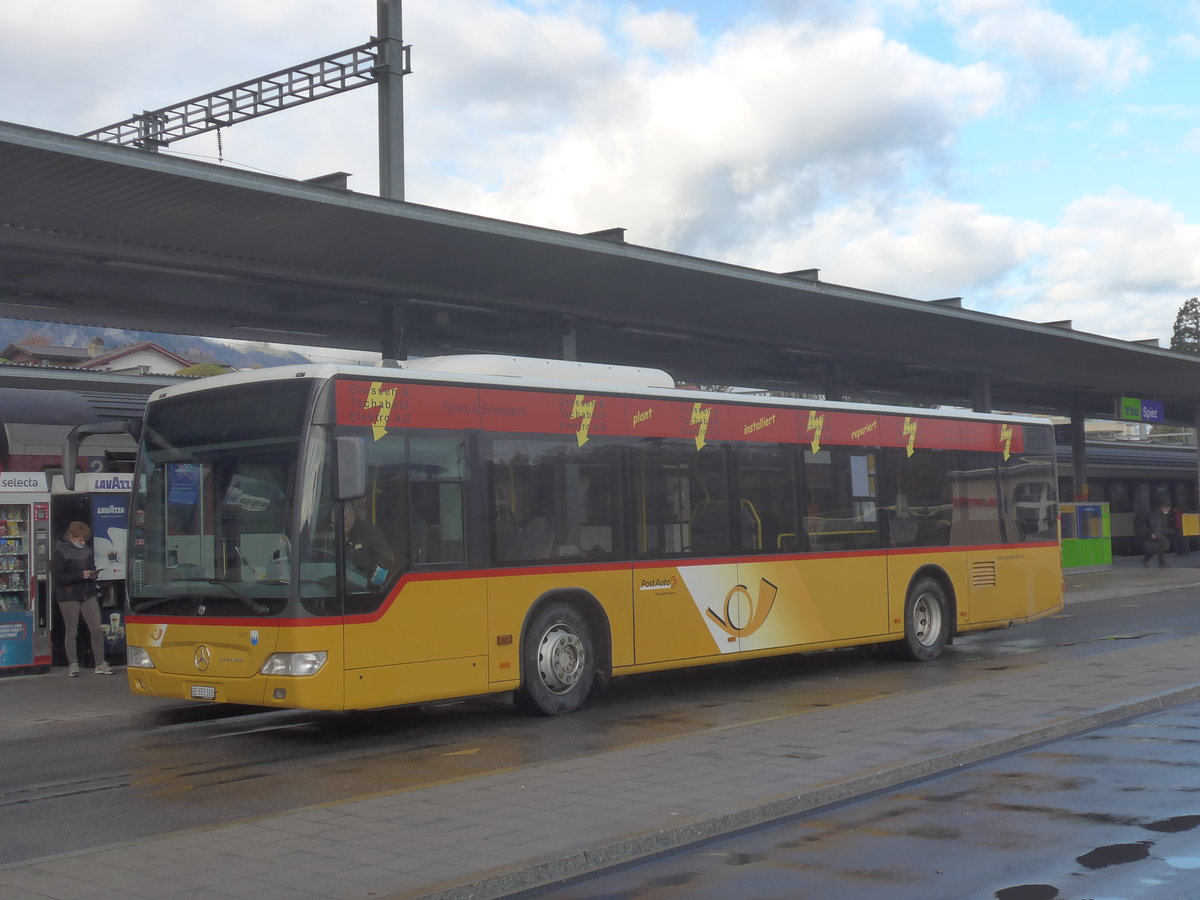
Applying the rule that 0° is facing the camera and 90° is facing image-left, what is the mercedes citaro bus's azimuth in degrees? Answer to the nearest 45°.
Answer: approximately 45°

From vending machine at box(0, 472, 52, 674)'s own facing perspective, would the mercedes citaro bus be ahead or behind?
ahead

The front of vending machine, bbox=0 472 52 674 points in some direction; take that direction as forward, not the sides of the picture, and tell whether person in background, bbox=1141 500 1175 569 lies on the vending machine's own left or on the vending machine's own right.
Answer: on the vending machine's own left

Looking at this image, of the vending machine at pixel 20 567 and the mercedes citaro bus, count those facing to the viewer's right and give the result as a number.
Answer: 0

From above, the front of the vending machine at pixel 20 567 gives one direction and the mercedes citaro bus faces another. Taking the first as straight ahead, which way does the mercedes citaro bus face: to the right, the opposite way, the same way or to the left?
to the right

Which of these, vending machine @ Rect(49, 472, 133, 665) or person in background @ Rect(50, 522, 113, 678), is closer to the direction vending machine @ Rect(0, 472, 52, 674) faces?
the person in background

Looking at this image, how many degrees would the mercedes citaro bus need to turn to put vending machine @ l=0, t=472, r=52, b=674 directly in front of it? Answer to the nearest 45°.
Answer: approximately 90° to its right

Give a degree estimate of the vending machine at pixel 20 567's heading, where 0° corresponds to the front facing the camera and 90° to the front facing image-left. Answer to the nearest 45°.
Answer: approximately 0°

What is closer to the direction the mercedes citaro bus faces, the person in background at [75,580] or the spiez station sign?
the person in background

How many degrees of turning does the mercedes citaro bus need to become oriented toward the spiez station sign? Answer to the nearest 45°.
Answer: approximately 180°

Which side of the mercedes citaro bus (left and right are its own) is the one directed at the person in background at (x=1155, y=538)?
back
